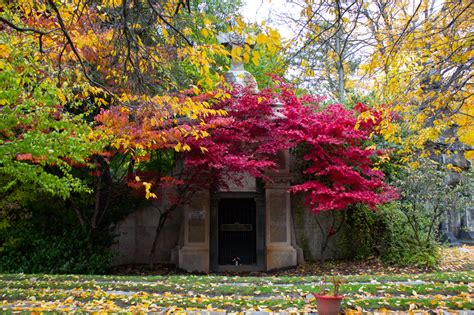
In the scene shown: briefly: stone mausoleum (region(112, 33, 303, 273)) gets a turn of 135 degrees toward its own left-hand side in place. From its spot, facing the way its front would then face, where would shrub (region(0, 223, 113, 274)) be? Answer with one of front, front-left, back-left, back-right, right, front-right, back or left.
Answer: back-left

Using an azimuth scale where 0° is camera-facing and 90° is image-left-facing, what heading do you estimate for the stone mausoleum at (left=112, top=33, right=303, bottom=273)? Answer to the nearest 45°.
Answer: approximately 0°
